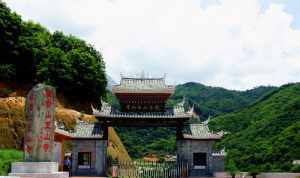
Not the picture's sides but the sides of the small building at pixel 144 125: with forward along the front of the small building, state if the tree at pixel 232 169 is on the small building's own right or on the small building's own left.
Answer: on the small building's own left

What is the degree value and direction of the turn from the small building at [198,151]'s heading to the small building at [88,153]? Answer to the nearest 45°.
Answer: approximately 90° to its right

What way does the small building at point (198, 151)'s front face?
toward the camera

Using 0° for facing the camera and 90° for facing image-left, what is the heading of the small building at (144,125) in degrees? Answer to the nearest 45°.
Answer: approximately 0°
